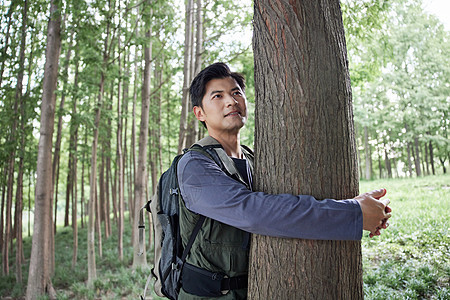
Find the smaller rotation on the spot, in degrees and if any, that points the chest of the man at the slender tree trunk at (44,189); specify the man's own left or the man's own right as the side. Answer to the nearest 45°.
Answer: approximately 180°

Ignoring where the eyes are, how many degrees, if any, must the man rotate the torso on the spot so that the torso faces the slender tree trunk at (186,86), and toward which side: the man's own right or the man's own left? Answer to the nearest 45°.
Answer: approximately 135° to the man's own left

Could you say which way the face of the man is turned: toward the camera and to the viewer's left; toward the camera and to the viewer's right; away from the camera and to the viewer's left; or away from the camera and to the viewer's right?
toward the camera and to the viewer's right
